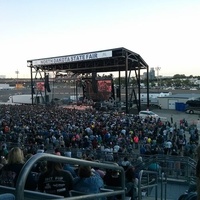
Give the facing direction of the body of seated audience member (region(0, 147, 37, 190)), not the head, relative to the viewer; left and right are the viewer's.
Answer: facing away from the viewer

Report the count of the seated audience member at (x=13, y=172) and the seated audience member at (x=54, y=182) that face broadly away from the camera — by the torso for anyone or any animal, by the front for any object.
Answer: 2

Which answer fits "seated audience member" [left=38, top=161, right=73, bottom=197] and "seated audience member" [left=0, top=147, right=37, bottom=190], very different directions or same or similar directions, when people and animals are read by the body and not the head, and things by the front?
same or similar directions

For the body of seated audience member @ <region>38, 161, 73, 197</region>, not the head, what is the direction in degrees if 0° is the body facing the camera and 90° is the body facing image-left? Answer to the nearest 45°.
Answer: approximately 180°

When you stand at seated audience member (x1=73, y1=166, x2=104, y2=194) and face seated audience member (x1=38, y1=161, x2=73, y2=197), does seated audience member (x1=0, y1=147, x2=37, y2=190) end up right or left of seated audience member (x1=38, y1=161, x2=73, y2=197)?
right

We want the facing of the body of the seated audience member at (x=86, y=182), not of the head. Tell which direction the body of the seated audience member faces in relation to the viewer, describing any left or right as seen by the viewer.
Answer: facing away from the viewer and to the left of the viewer

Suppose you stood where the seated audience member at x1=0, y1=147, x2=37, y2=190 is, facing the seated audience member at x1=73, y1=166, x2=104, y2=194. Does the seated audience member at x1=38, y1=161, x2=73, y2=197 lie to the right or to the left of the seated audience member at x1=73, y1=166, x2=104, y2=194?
right

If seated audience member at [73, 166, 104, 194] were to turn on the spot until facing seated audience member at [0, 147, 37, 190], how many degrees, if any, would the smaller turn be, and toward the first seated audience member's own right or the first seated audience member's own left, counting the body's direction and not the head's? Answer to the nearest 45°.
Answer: approximately 45° to the first seated audience member's own left

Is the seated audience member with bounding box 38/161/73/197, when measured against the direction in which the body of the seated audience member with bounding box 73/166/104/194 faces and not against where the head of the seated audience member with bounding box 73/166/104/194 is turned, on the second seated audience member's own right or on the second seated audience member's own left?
on the second seated audience member's own left

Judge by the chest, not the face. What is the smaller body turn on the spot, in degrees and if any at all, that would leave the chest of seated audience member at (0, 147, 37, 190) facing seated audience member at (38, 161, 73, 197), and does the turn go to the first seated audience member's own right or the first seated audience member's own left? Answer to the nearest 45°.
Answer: approximately 135° to the first seated audience member's own right

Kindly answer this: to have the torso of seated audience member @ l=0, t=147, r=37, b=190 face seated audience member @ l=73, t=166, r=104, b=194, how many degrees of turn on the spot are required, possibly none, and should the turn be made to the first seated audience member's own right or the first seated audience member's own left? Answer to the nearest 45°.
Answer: approximately 90° to the first seated audience member's own right

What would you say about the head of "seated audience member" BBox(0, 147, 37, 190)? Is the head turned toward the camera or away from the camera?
away from the camera
